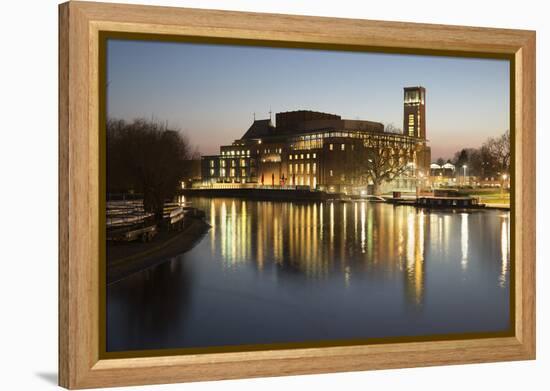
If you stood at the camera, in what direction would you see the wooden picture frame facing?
facing the viewer and to the right of the viewer
